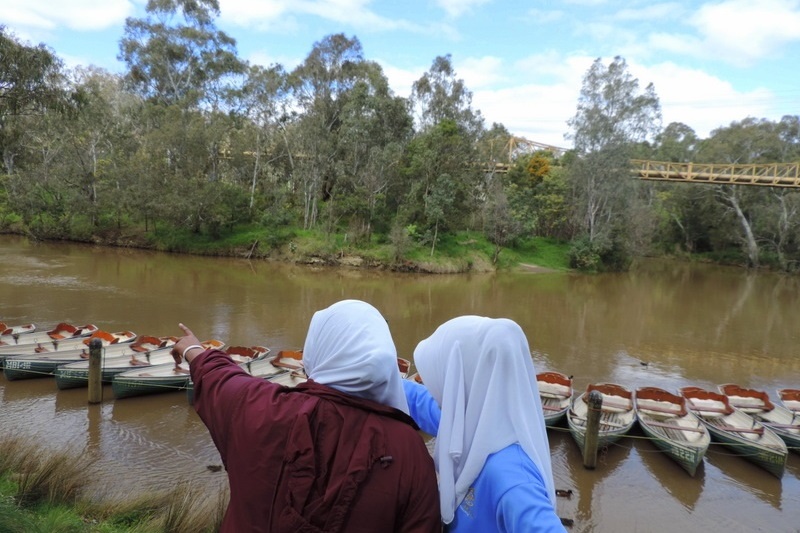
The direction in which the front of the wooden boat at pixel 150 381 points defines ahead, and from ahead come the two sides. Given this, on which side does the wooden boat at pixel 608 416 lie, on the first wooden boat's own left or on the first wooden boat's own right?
on the first wooden boat's own left

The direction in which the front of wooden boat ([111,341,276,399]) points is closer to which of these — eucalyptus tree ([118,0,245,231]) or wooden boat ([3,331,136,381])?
the wooden boat

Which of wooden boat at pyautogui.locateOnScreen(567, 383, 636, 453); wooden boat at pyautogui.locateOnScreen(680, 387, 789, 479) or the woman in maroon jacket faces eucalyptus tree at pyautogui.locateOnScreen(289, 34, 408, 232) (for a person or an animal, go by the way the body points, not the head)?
the woman in maroon jacket

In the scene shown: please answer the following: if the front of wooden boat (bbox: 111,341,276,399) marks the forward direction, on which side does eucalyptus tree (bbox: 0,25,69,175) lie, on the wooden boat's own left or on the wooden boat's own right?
on the wooden boat's own right

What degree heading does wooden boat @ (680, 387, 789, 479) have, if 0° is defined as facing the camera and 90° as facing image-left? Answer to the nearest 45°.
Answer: approximately 315°

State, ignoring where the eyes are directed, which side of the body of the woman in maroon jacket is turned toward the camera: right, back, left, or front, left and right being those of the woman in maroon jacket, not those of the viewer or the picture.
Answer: back

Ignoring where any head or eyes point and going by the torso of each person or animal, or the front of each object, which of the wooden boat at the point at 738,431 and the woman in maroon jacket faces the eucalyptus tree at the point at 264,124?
the woman in maroon jacket

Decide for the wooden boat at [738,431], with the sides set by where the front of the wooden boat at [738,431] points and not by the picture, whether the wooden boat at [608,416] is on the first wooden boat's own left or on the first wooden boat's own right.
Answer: on the first wooden boat's own right

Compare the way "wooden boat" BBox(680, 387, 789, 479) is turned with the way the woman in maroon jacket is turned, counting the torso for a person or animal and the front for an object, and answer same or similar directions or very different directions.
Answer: very different directions

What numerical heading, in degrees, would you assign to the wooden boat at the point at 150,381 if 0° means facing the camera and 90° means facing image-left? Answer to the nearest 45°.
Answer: approximately 45°

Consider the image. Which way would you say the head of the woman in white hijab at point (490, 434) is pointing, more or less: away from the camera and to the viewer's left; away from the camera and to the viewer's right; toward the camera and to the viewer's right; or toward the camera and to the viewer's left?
away from the camera and to the viewer's left
